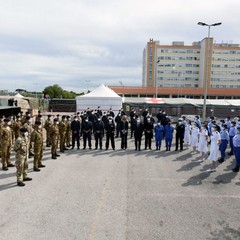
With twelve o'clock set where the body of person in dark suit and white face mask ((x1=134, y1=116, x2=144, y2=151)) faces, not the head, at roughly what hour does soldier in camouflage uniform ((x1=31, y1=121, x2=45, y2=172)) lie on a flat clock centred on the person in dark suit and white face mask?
The soldier in camouflage uniform is roughly at 1 o'clock from the person in dark suit and white face mask.

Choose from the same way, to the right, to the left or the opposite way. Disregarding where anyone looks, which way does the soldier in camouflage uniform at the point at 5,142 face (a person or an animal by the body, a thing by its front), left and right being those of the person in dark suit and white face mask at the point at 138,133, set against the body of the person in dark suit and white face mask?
to the left

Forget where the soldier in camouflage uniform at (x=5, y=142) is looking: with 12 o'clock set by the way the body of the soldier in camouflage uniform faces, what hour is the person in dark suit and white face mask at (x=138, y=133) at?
The person in dark suit and white face mask is roughly at 10 o'clock from the soldier in camouflage uniform.

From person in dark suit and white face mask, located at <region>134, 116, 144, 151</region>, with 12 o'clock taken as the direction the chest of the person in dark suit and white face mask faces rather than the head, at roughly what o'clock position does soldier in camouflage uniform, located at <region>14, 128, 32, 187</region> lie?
The soldier in camouflage uniform is roughly at 1 o'clock from the person in dark suit and white face mask.

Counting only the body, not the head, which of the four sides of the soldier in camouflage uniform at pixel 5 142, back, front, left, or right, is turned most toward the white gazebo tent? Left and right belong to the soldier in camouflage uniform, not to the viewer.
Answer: left

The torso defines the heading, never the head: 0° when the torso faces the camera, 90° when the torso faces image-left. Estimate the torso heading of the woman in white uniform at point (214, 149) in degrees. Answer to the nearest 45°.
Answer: approximately 45°

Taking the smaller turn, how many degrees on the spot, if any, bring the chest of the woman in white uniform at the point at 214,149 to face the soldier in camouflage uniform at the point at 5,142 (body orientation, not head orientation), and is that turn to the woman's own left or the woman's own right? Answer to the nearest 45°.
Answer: approximately 45° to the woman's own right
